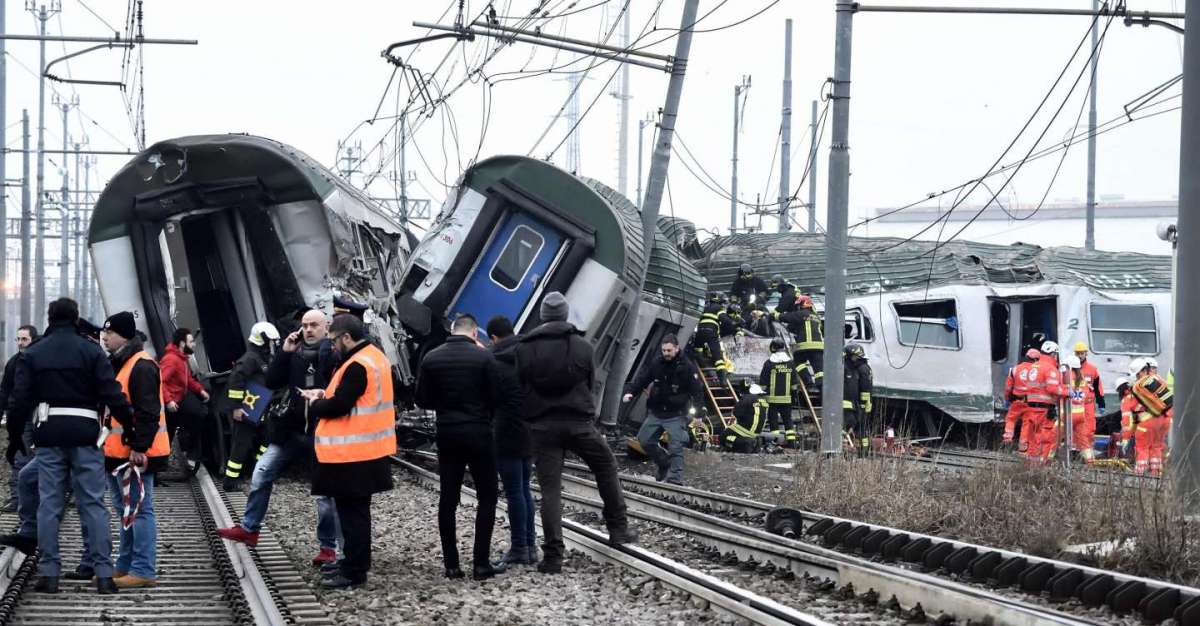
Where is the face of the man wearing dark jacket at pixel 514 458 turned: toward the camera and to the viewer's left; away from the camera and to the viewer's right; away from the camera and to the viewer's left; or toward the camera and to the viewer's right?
away from the camera and to the viewer's left

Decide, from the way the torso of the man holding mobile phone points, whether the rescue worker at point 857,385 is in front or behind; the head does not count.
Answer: behind

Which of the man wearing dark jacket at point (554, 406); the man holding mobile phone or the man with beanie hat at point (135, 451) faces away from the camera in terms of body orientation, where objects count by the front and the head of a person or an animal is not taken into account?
the man wearing dark jacket

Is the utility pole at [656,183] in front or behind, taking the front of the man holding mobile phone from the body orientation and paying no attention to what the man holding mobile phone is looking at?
behind

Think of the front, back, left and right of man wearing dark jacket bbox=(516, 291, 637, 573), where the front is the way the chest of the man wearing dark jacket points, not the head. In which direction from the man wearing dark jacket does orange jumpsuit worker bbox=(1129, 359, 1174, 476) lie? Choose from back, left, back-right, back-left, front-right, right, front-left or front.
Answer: front-right

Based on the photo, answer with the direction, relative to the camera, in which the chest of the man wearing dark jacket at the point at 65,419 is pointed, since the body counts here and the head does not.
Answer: away from the camera

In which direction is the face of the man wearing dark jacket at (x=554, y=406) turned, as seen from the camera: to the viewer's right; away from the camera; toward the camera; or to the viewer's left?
away from the camera

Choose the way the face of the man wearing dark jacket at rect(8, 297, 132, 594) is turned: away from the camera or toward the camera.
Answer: away from the camera

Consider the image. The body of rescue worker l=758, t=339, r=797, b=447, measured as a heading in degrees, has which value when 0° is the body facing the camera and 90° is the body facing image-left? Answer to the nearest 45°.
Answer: approximately 180°

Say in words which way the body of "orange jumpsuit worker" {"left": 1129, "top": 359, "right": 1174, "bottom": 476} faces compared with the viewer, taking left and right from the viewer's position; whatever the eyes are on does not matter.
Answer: facing away from the viewer and to the left of the viewer

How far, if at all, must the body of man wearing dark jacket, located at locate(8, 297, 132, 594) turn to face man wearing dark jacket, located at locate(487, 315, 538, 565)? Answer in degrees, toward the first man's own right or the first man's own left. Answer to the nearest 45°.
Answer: approximately 90° to the first man's own right

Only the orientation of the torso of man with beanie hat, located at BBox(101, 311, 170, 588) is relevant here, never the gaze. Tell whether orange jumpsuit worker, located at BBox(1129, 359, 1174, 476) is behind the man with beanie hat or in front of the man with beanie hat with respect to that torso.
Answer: behind
